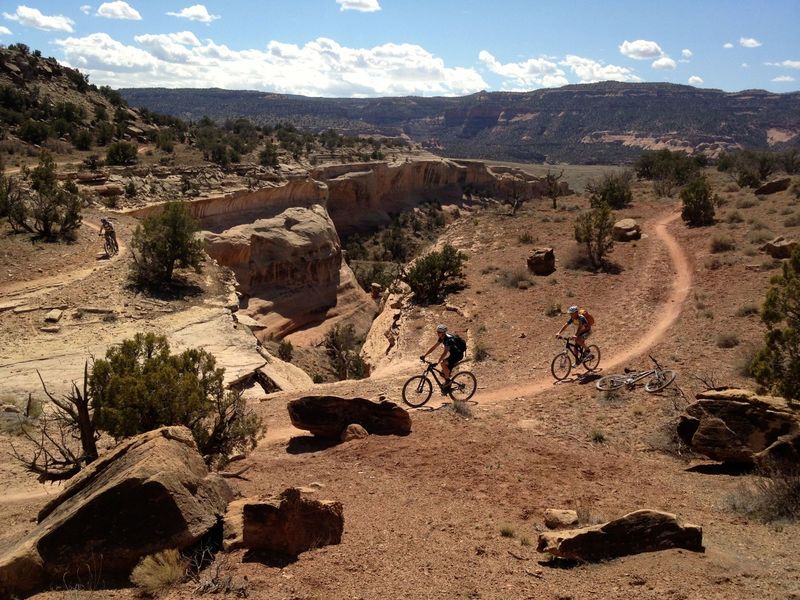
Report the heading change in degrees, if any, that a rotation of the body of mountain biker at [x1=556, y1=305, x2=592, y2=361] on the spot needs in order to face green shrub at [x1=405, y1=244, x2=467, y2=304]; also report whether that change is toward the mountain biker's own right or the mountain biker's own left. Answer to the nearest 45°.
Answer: approximately 90° to the mountain biker's own right

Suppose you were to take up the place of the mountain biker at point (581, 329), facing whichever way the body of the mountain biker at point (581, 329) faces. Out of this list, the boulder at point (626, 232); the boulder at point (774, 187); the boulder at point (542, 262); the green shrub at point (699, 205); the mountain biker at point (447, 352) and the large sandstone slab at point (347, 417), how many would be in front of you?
2

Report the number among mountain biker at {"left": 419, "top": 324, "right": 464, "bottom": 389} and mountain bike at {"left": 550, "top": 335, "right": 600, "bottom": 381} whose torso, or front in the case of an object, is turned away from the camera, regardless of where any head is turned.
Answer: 0

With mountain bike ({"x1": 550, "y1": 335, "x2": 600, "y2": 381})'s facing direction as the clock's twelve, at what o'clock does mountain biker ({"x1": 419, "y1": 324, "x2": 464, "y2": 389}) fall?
The mountain biker is roughly at 12 o'clock from the mountain bike.

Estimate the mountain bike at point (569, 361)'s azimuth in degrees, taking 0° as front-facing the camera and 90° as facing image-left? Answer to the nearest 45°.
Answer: approximately 45°

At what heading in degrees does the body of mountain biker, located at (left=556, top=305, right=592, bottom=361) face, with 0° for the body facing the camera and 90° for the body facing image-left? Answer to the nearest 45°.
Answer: approximately 45°

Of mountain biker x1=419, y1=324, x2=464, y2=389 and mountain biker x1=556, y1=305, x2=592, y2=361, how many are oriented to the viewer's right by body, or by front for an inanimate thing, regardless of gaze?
0

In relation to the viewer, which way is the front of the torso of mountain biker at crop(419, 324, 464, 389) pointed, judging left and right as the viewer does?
facing to the left of the viewer

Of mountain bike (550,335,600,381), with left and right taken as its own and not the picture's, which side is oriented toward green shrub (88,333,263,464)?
front

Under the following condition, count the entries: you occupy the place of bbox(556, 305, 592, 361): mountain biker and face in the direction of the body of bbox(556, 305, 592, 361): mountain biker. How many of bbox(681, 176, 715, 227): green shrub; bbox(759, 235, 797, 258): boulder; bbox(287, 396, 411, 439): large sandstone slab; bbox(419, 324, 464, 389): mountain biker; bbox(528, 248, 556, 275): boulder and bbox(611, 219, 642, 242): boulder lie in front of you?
2

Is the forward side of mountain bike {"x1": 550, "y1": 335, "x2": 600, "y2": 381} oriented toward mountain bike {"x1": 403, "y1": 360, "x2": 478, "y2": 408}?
yes

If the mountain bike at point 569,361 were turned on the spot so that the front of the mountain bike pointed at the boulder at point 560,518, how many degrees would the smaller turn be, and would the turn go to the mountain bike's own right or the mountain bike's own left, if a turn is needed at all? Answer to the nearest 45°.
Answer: approximately 45° to the mountain bike's own left

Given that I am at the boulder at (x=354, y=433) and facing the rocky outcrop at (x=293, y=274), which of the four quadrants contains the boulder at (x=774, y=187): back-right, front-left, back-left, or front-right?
front-right

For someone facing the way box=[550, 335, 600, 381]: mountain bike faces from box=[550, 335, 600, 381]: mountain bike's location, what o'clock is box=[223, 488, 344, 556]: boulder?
The boulder is roughly at 11 o'clock from the mountain bike.

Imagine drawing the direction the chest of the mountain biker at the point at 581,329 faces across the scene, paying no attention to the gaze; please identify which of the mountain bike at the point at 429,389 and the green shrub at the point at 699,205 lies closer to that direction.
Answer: the mountain bike
